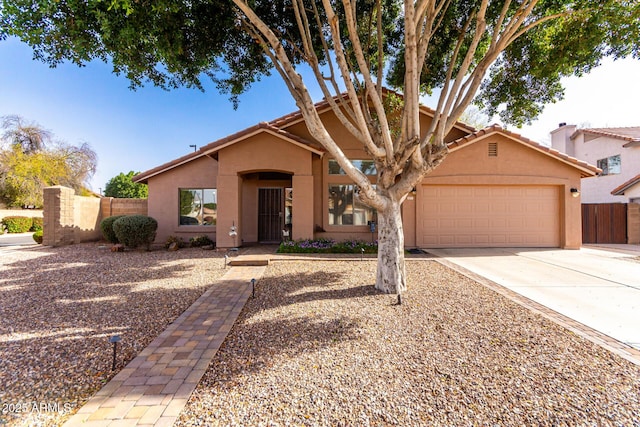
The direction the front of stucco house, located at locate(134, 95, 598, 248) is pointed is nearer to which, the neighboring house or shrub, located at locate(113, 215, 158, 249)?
the shrub

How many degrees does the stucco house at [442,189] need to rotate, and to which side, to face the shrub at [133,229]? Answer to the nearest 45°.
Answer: approximately 90° to its right

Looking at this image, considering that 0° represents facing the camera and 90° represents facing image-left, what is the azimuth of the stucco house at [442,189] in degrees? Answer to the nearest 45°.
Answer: approximately 0°

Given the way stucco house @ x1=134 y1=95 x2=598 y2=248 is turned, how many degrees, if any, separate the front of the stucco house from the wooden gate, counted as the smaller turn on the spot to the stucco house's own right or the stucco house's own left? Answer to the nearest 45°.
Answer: approximately 135° to the stucco house's own left

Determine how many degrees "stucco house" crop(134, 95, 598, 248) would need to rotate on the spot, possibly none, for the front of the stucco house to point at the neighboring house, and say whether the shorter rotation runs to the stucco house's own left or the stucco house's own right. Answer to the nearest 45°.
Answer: approximately 135° to the stucco house's own left

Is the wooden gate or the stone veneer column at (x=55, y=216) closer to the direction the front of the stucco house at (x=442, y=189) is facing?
the stone veneer column

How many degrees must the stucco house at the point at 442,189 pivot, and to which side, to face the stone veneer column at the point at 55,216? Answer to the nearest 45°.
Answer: approximately 90° to its right

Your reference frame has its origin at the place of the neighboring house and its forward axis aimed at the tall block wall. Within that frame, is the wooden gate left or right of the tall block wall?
left

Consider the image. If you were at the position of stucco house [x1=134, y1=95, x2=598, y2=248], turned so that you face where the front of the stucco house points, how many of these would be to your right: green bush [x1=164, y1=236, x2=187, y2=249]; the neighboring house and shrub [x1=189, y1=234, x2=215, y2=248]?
2

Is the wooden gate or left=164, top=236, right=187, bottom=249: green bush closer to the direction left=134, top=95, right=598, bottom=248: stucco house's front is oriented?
the green bush
